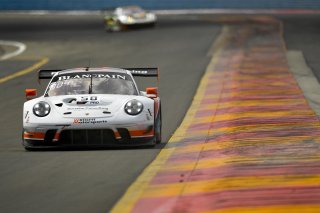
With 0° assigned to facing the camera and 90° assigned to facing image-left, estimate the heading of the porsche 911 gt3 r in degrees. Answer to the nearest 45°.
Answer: approximately 0°

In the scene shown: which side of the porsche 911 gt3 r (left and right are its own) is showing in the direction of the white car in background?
back

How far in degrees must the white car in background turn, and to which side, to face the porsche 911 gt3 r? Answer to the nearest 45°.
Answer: approximately 45° to its left
